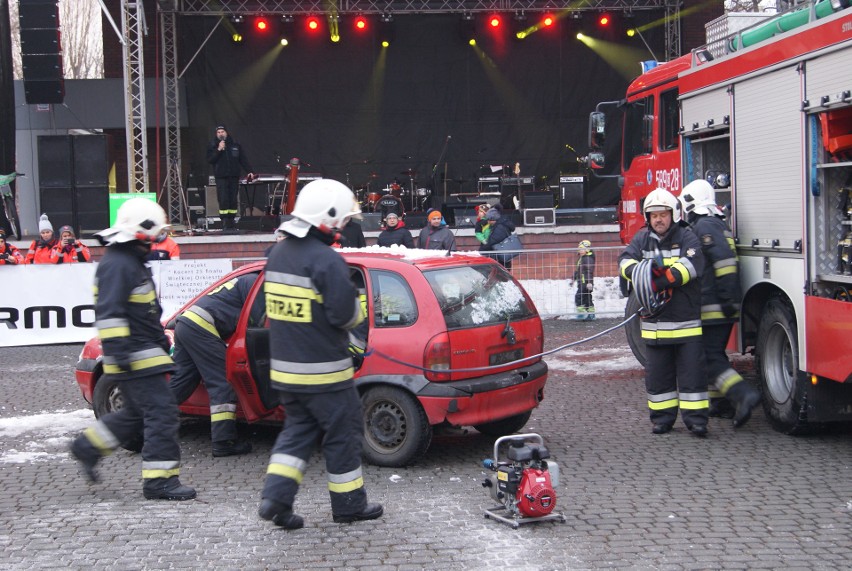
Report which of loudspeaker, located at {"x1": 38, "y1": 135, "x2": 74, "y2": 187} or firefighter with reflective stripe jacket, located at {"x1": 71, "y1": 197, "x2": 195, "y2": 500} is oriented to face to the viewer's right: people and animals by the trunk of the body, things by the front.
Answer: the firefighter with reflective stripe jacket

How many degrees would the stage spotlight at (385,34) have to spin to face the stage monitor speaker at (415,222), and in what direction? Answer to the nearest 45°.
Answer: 0° — it already faces it

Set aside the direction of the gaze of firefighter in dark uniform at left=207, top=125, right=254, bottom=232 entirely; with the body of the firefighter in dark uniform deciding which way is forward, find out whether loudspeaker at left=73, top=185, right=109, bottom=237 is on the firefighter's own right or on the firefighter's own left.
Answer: on the firefighter's own right

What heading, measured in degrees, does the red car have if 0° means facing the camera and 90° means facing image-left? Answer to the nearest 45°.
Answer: approximately 135°

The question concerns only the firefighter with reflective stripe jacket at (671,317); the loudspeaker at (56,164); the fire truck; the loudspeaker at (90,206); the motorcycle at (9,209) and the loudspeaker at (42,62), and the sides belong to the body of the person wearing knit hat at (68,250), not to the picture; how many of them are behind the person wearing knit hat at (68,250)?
4
